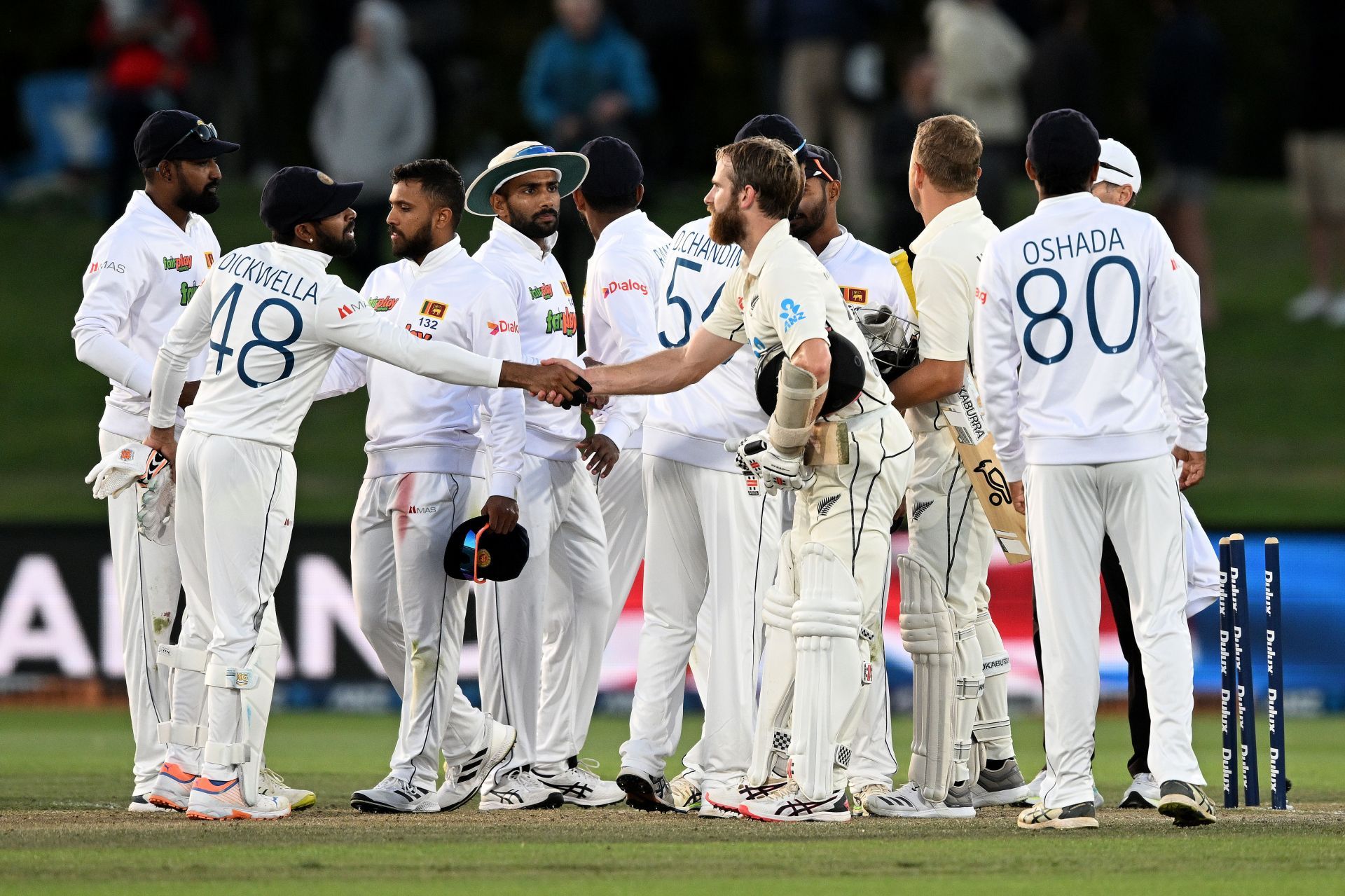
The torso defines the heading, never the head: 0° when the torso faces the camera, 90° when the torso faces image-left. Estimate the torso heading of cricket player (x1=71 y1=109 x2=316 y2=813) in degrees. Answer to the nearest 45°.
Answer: approximately 315°

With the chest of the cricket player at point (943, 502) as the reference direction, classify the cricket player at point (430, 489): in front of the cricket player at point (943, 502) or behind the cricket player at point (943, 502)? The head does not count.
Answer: in front

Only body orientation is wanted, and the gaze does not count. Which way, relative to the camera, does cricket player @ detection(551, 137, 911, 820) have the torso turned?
to the viewer's left

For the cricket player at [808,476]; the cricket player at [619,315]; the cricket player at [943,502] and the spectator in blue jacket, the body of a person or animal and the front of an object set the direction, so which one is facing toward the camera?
the spectator in blue jacket

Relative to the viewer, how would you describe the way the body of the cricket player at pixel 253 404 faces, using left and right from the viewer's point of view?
facing away from the viewer and to the right of the viewer

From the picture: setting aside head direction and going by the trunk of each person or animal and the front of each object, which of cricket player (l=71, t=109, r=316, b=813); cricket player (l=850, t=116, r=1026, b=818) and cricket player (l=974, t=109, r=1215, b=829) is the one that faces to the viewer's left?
cricket player (l=850, t=116, r=1026, b=818)

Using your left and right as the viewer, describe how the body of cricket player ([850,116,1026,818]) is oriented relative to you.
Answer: facing to the left of the viewer
